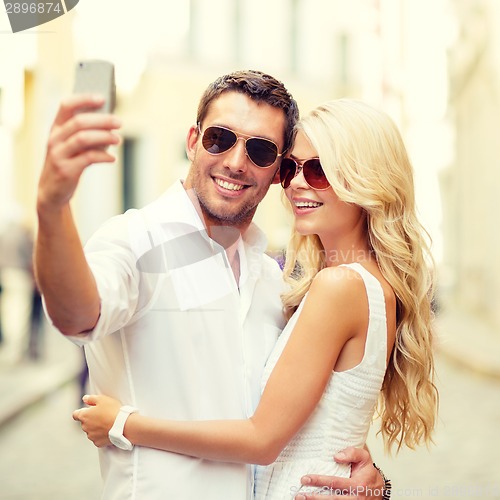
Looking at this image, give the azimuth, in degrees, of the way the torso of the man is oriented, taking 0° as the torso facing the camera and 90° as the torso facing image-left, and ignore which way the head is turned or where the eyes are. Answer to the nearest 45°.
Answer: approximately 315°

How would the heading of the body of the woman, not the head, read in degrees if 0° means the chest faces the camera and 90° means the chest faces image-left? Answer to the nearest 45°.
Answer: approximately 90°
